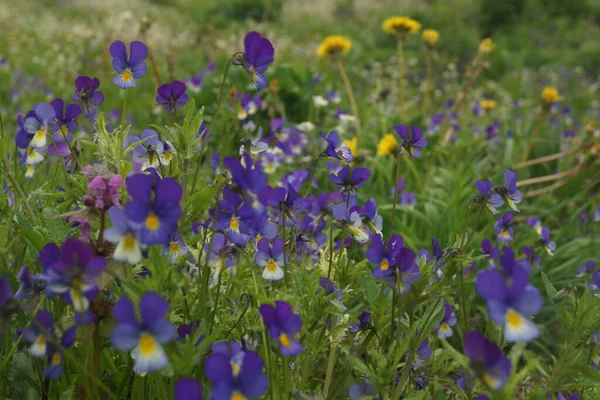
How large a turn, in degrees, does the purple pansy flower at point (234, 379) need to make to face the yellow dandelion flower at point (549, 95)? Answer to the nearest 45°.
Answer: approximately 135° to its left

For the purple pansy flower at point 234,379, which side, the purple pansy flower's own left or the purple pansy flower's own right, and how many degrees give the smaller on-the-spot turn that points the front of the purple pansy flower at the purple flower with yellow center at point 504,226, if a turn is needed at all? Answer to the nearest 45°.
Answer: approximately 135° to the purple pansy flower's own left
